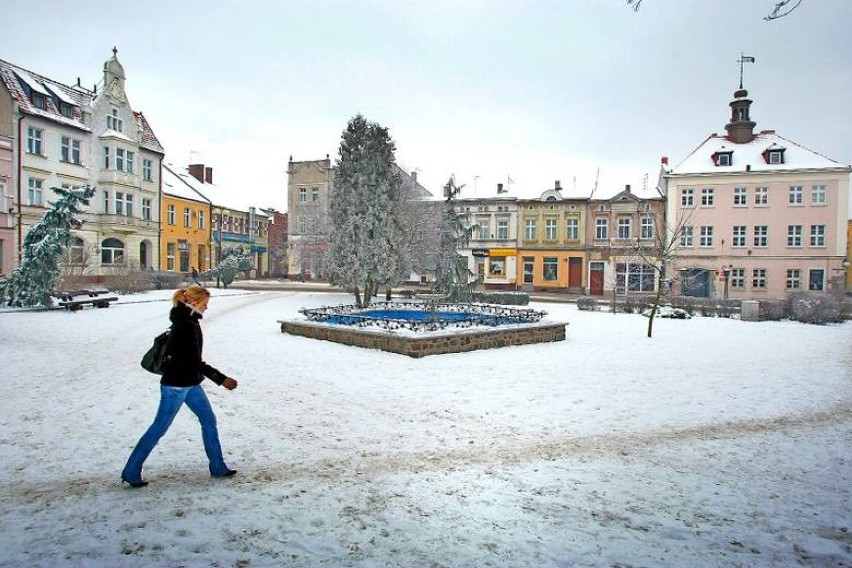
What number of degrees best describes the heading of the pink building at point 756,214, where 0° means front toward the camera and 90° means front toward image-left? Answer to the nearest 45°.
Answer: approximately 0°

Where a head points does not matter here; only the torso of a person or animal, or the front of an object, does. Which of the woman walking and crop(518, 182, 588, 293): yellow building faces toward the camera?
the yellow building

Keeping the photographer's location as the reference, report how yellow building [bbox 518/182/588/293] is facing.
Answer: facing the viewer

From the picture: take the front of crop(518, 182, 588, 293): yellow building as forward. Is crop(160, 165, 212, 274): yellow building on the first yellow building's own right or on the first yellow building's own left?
on the first yellow building's own right

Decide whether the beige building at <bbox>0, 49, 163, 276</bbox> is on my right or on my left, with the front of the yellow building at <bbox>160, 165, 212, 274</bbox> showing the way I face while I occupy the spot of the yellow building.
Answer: on my right

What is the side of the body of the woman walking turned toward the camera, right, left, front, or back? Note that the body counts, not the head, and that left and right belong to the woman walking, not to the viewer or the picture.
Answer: right

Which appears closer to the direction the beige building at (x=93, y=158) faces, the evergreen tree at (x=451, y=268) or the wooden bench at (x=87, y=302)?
the evergreen tree

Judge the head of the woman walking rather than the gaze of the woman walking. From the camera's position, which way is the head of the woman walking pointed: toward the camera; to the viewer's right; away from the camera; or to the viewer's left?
to the viewer's right

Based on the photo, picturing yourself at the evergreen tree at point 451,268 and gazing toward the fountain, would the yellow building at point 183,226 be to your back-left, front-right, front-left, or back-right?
back-right

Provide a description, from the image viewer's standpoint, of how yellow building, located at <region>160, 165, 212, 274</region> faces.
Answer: facing the viewer and to the right of the viewer

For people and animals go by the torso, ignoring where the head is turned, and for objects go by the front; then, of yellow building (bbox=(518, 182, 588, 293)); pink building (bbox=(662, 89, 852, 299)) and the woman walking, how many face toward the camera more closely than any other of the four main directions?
2

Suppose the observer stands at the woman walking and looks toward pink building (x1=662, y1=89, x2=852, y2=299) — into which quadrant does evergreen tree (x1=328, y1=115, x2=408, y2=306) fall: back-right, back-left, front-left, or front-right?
front-left

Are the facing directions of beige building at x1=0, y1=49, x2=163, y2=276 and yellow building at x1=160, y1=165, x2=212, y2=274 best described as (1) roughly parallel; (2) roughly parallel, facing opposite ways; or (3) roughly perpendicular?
roughly parallel

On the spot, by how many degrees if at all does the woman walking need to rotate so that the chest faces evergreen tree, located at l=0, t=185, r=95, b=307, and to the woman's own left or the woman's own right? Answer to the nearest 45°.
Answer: approximately 90° to the woman's own left

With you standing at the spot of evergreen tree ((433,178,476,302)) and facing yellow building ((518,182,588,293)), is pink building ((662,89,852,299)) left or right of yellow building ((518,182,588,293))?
right

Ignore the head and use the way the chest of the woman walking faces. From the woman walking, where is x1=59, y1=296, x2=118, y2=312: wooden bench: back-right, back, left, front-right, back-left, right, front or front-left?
left
